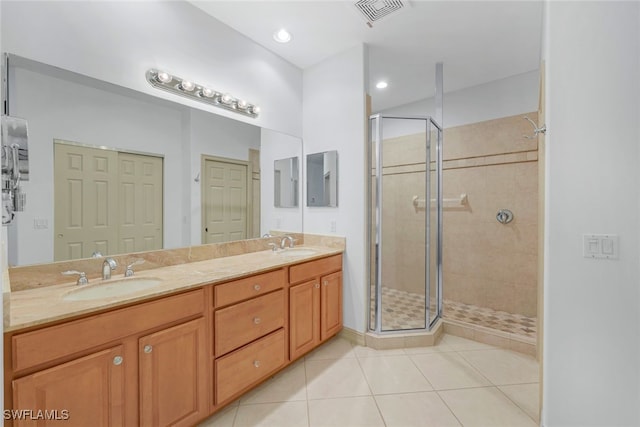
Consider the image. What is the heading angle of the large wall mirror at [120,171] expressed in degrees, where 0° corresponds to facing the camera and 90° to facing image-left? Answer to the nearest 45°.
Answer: approximately 315°
